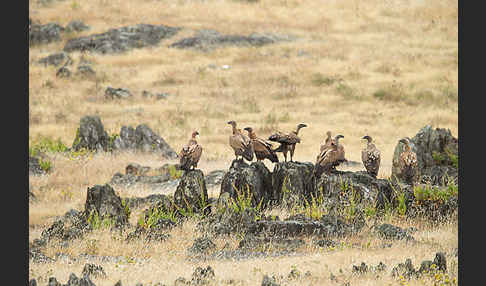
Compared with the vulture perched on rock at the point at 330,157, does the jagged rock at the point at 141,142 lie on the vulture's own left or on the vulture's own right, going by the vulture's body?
on the vulture's own left

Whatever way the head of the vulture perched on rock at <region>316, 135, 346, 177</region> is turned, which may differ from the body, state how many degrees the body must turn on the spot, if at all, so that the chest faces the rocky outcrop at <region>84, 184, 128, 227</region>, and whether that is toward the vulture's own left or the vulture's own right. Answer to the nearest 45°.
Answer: approximately 180°

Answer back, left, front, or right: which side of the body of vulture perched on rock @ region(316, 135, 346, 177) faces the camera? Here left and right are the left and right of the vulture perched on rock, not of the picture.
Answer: right

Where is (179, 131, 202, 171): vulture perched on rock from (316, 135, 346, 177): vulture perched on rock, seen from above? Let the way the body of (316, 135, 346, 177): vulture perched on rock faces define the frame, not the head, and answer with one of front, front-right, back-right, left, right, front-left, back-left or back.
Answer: back

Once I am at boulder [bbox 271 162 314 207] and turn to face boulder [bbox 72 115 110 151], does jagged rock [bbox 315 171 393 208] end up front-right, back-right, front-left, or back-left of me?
back-right
